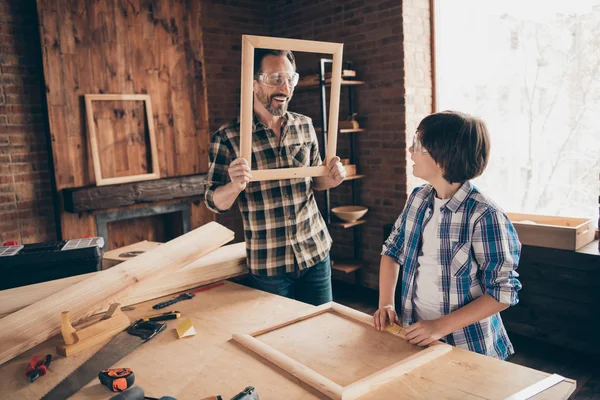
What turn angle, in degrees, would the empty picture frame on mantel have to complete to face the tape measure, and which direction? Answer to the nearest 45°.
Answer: approximately 45° to its right

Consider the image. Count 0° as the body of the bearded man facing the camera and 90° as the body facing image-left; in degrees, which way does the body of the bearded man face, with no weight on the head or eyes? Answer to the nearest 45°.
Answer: approximately 315°

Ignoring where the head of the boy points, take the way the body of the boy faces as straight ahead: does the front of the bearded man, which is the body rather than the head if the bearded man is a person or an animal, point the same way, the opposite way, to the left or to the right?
to the left

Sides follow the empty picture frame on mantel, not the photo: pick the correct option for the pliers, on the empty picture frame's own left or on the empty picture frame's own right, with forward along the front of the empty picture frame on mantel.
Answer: on the empty picture frame's own right

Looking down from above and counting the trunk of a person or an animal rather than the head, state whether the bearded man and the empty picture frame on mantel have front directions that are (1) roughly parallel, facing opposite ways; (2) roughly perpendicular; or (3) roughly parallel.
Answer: roughly parallel

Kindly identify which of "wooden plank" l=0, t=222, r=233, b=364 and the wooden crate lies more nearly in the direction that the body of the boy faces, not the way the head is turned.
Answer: the wooden plank

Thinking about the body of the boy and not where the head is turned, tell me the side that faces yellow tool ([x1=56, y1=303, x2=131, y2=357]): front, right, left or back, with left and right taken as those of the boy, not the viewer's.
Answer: front

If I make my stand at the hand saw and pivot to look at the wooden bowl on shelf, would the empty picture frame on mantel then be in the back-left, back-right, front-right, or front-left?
front-left

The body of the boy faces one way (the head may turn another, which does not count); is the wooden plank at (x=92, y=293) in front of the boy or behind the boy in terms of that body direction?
in front

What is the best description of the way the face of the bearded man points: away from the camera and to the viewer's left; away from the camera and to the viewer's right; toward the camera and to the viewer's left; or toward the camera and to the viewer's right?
toward the camera and to the viewer's right

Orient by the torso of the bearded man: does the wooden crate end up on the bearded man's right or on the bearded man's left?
on the bearded man's left

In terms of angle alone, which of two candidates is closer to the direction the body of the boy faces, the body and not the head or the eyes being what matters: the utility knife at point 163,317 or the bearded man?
the utility knife

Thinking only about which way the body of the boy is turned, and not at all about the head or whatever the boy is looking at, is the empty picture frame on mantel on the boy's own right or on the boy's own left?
on the boy's own right

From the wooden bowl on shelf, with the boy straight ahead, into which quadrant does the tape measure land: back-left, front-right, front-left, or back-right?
front-right

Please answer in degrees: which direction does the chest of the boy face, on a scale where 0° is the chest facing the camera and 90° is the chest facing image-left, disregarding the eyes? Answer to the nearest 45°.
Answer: approximately 45°

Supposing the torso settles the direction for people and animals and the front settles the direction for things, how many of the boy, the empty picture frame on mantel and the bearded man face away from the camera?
0
